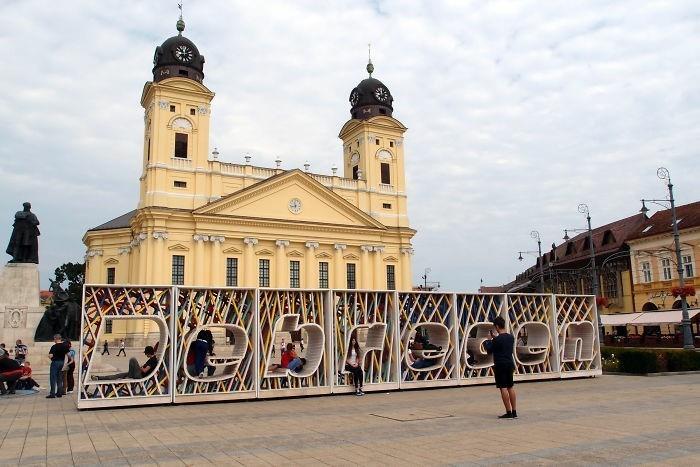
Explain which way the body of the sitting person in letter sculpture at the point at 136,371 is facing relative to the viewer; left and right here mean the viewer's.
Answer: facing to the left of the viewer

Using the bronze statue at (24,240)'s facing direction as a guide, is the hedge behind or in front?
in front

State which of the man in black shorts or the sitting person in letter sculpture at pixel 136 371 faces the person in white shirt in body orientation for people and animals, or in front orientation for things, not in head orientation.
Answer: the man in black shorts

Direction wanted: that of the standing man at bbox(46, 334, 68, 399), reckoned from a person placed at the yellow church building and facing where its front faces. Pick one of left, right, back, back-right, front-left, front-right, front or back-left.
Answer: front-right

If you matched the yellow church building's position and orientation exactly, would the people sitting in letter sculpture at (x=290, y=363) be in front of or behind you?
in front

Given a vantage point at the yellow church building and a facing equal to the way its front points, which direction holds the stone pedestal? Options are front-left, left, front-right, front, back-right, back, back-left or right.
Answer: front-right

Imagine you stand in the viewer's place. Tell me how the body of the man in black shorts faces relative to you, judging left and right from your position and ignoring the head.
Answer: facing away from the viewer and to the left of the viewer

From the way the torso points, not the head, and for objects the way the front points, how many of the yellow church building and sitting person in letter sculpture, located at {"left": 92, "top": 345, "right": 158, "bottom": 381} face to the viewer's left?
1

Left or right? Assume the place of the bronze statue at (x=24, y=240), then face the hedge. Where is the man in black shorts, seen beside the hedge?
right

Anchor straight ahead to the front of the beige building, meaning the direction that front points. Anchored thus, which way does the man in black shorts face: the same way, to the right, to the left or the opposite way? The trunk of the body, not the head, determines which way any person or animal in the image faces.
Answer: to the right

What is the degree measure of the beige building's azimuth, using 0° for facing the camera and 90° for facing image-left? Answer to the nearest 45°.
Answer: approximately 45°

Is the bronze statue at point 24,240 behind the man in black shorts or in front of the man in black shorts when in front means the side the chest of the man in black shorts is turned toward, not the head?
in front

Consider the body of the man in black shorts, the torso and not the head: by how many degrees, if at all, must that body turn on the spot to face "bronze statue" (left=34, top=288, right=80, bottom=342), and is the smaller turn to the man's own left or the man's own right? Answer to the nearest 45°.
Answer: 0° — they already face it
